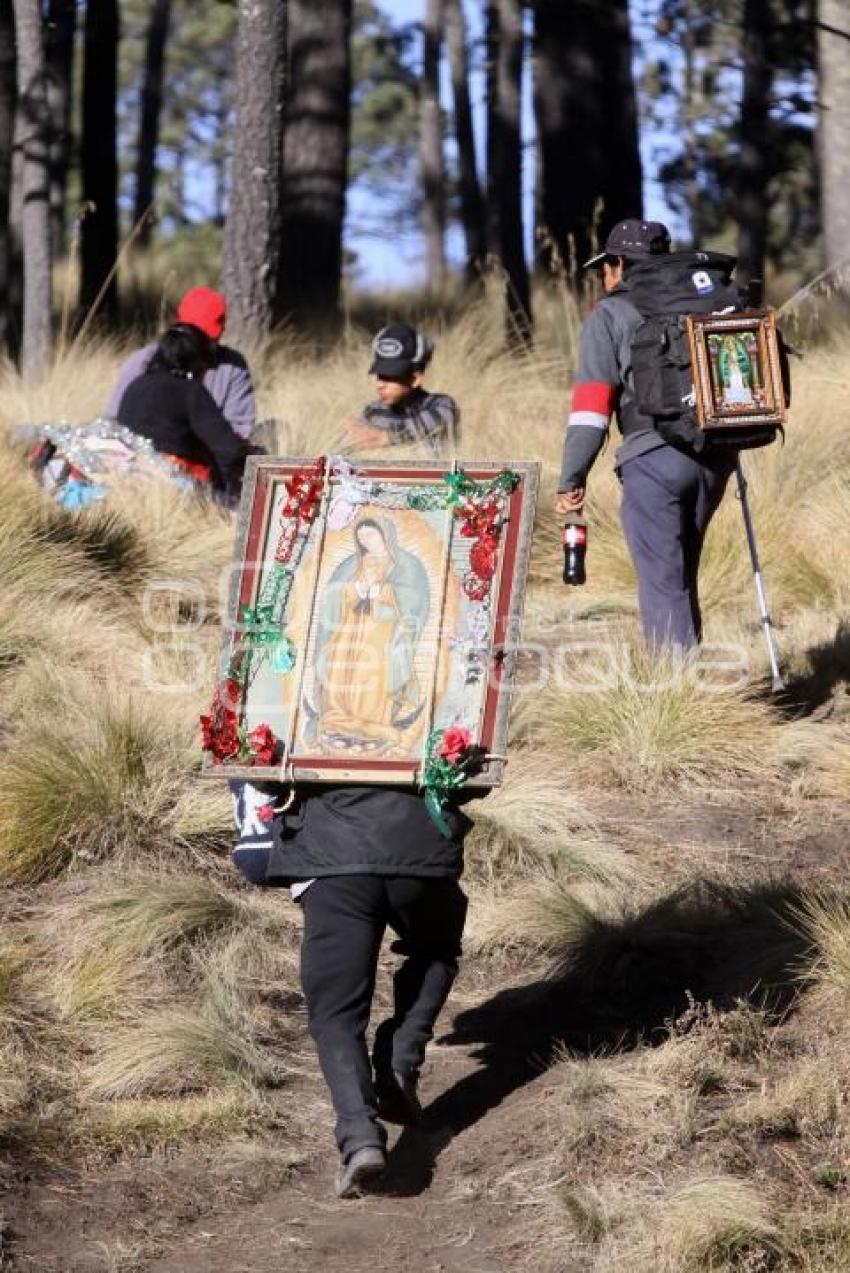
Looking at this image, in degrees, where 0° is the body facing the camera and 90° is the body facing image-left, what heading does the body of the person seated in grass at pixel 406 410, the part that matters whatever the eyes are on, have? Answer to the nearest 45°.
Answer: approximately 45°

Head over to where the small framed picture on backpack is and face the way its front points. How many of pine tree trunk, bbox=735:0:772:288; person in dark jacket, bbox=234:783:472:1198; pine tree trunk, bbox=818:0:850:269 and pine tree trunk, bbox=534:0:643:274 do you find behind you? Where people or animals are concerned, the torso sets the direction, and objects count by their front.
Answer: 3

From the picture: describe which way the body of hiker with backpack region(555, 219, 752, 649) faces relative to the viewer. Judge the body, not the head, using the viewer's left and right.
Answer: facing away from the viewer and to the left of the viewer

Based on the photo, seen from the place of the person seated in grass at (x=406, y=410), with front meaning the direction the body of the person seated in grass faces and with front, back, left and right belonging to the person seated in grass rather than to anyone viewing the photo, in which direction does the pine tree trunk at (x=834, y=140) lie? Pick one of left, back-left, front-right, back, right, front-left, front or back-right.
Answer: back

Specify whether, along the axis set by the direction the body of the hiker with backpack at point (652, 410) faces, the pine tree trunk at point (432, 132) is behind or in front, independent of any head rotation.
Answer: in front

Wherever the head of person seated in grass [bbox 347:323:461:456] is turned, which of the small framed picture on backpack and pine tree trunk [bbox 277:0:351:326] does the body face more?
the small framed picture on backpack

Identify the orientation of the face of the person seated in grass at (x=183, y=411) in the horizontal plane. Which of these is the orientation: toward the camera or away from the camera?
away from the camera

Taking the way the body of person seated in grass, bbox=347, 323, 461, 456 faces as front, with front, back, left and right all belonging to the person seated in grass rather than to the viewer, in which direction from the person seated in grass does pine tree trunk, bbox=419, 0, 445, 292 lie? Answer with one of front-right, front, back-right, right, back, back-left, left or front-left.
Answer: back-right

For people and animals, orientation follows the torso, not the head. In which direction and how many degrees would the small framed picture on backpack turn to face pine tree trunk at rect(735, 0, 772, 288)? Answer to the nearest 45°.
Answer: approximately 180°

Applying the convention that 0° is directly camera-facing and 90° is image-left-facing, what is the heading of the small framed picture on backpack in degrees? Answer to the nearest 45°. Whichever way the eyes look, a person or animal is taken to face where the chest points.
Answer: approximately 0°

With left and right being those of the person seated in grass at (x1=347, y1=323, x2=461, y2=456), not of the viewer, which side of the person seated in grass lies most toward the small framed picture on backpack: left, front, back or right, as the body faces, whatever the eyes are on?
left
